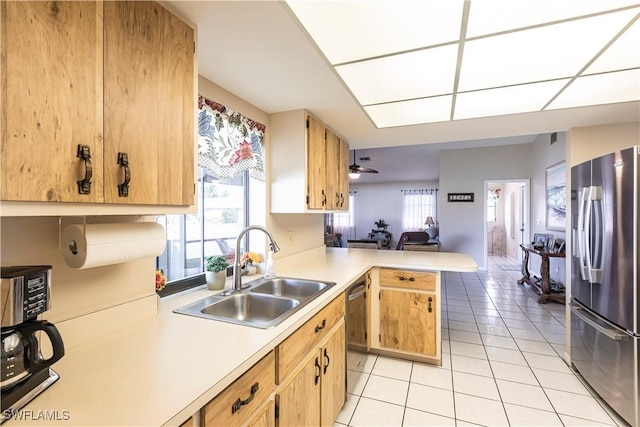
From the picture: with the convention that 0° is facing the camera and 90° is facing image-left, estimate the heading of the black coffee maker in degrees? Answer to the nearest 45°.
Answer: approximately 315°

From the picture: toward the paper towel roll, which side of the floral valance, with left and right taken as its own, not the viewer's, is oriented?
right

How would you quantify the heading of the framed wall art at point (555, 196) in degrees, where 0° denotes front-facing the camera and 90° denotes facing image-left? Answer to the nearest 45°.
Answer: approximately 45°

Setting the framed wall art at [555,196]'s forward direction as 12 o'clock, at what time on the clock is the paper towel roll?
The paper towel roll is roughly at 11 o'clock from the framed wall art.

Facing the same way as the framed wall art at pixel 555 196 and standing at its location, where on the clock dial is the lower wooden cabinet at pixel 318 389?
The lower wooden cabinet is roughly at 11 o'clock from the framed wall art.

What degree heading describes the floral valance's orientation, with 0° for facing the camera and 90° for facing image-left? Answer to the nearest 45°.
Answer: approximately 315°
